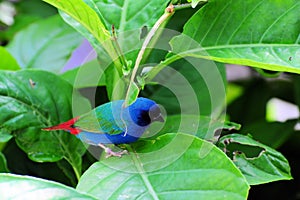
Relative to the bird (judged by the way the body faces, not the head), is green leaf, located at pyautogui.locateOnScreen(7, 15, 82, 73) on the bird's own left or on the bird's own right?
on the bird's own left

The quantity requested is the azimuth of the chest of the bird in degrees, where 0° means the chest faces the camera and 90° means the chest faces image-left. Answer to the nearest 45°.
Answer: approximately 270°
